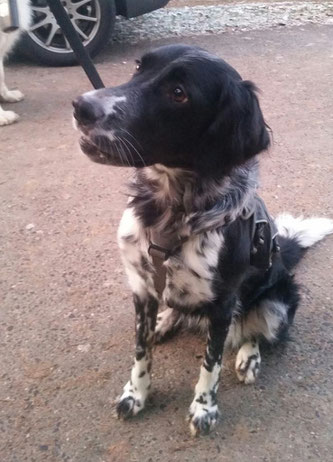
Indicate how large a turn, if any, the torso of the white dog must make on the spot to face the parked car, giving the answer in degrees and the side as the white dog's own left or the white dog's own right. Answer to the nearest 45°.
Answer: approximately 45° to the white dog's own left

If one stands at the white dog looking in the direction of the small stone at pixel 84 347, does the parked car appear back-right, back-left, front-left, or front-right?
back-left

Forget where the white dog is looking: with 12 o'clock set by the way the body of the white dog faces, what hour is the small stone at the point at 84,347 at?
The small stone is roughly at 3 o'clock from the white dog.

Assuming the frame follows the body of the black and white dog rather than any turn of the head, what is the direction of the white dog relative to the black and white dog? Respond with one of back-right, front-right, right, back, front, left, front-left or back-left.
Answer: right

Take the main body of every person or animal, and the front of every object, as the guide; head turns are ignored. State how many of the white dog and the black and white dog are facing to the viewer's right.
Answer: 1

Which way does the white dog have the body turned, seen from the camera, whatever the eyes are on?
to the viewer's right
